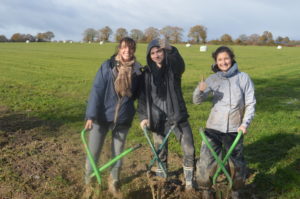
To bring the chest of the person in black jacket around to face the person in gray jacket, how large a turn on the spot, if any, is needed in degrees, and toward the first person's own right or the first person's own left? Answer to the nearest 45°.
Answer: approximately 90° to the first person's own left

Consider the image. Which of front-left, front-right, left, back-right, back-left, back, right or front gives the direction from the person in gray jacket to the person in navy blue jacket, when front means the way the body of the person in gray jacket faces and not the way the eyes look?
right

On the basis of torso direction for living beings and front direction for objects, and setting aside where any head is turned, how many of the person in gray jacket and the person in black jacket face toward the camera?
2

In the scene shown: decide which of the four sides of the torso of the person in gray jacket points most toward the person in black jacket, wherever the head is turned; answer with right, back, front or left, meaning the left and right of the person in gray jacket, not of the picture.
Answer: right

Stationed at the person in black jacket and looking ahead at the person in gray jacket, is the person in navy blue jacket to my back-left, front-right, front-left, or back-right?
back-right

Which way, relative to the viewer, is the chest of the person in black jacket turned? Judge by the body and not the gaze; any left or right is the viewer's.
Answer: facing the viewer

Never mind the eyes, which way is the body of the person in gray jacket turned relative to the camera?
toward the camera

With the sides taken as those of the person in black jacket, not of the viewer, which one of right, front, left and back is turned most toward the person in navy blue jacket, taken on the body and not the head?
right
